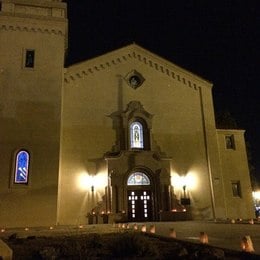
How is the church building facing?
toward the camera
